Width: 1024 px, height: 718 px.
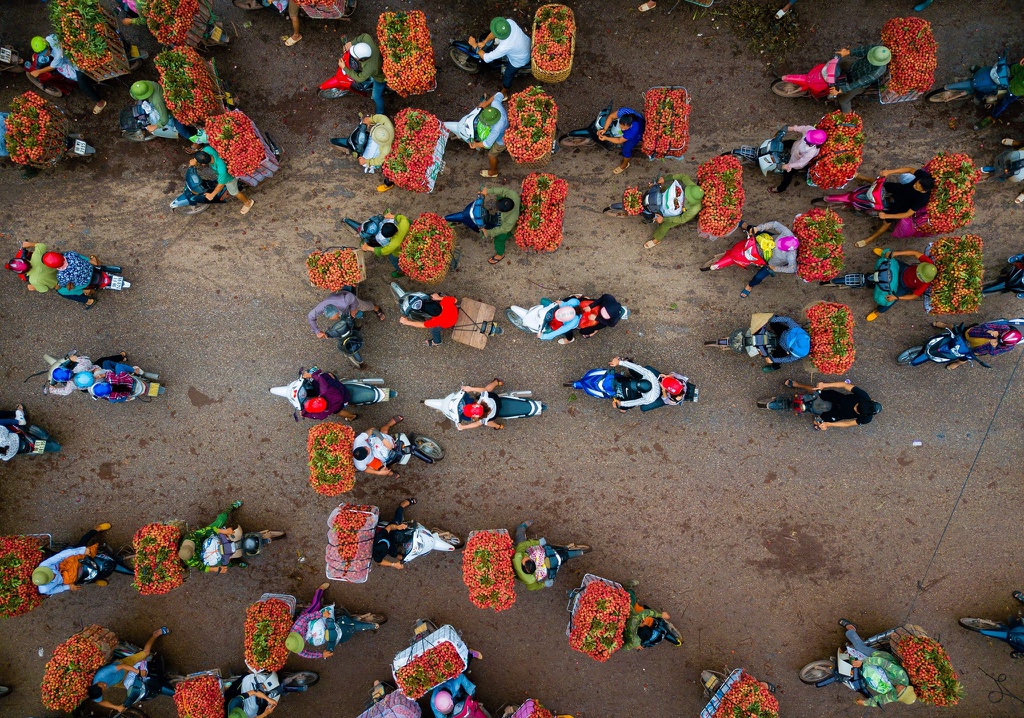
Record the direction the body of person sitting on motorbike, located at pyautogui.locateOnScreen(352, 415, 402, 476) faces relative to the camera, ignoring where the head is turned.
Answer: to the viewer's right

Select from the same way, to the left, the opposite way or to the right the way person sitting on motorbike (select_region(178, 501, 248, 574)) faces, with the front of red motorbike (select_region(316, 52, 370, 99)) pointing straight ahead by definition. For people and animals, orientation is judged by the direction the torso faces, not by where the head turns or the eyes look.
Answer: the opposite way

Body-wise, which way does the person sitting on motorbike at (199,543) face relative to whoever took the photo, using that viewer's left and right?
facing to the right of the viewer

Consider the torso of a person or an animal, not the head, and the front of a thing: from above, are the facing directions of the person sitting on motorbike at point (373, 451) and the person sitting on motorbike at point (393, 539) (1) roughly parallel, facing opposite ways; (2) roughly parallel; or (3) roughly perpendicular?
roughly parallel

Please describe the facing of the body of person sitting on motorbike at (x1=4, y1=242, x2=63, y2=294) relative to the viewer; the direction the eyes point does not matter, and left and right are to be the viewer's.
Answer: facing to the left of the viewer

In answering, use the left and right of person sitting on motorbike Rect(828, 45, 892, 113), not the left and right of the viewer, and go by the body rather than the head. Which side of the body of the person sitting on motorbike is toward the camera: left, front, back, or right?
left

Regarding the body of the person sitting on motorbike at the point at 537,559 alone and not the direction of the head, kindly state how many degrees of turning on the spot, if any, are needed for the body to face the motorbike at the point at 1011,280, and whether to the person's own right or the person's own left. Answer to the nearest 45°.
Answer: approximately 45° to the person's own left

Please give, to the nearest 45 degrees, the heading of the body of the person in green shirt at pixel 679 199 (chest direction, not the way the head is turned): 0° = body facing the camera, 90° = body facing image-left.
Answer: approximately 90°

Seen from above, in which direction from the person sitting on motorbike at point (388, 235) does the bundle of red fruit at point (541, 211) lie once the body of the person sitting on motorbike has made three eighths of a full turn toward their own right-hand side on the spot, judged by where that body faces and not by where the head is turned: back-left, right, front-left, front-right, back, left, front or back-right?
front-right

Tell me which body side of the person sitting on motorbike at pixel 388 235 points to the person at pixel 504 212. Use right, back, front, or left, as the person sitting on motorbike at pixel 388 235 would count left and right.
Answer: back

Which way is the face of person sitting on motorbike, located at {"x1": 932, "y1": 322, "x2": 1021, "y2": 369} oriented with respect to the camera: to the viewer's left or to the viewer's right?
to the viewer's left

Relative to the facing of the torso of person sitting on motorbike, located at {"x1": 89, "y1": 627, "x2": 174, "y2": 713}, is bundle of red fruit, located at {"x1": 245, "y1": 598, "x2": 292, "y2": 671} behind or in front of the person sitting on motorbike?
in front
